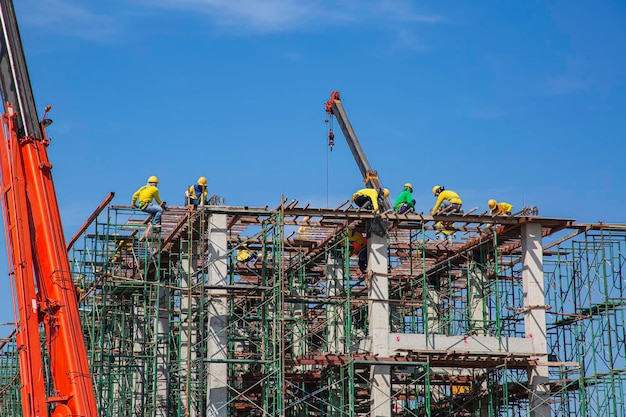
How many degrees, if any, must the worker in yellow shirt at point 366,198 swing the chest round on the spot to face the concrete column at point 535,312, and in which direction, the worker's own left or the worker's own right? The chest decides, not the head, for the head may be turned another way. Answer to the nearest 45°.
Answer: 0° — they already face it

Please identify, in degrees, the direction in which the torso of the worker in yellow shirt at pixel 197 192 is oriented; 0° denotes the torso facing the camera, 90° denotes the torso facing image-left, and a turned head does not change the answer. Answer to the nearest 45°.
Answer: approximately 270°

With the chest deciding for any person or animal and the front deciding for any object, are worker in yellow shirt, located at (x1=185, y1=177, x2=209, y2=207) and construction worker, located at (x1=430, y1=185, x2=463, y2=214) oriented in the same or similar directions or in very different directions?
very different directions

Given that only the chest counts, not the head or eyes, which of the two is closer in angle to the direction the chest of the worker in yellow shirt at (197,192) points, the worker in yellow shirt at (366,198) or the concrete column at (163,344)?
the worker in yellow shirt

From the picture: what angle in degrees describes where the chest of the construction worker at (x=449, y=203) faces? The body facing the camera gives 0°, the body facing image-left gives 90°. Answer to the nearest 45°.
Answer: approximately 90°

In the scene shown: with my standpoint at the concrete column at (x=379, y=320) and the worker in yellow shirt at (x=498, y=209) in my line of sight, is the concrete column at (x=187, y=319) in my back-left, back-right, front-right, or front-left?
back-left

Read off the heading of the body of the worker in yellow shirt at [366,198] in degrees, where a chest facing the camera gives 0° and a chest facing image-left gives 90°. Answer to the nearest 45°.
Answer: approximately 270°
